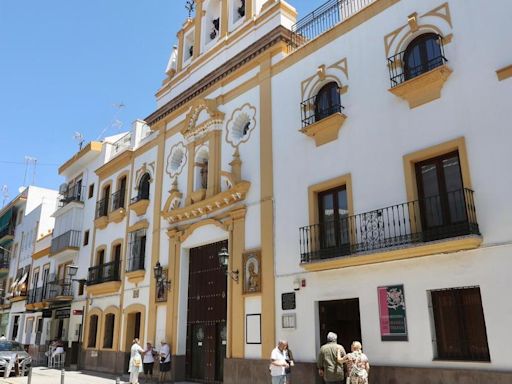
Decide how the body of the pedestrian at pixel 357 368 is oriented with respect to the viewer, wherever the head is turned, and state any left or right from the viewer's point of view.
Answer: facing away from the viewer

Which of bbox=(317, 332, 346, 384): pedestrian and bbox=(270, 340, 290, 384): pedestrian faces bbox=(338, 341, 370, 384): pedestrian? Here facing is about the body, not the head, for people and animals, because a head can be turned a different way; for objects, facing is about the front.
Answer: bbox=(270, 340, 290, 384): pedestrian

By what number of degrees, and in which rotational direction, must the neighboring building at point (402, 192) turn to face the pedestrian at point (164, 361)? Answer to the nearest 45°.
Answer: approximately 90° to its right

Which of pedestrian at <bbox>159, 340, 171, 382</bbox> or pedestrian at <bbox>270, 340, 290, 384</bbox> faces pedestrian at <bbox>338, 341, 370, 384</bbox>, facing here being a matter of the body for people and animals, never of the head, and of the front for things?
pedestrian at <bbox>270, 340, 290, 384</bbox>

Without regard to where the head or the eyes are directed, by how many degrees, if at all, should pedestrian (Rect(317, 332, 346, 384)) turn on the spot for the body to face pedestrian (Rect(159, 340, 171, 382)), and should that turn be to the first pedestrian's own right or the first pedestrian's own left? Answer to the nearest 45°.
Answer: approximately 45° to the first pedestrian's own left

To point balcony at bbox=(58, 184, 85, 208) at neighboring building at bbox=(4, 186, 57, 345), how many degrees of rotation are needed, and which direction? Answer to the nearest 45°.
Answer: approximately 135° to its right

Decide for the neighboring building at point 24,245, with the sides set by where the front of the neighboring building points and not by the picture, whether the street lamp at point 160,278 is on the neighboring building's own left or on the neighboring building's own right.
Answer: on the neighboring building's own left

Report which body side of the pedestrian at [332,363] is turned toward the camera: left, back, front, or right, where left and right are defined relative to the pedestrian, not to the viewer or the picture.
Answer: back

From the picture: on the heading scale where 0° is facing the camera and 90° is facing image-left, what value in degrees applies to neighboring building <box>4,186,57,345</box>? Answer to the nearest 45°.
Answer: approximately 45°

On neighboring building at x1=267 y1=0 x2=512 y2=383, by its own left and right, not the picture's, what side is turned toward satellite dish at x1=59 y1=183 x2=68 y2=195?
right
